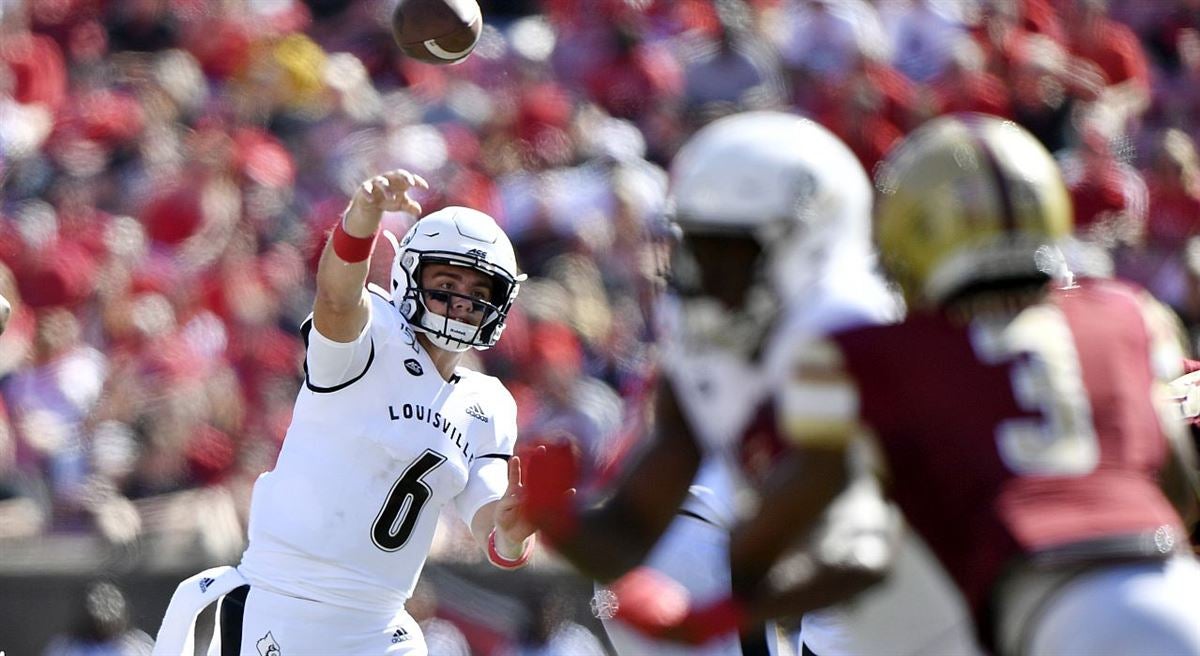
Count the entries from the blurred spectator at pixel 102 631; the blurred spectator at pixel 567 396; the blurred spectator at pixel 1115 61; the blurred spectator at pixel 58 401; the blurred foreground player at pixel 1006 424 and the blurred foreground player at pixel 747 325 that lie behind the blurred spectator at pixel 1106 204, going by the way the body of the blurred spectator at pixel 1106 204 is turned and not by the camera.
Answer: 1

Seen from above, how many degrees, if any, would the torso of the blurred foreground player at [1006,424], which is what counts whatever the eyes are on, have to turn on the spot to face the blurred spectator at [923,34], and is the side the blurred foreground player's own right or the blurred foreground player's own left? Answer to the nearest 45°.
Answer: approximately 45° to the blurred foreground player's own right

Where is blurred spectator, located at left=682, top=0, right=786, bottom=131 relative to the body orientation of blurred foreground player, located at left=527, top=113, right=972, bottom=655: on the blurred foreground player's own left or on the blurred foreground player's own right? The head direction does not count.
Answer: on the blurred foreground player's own right

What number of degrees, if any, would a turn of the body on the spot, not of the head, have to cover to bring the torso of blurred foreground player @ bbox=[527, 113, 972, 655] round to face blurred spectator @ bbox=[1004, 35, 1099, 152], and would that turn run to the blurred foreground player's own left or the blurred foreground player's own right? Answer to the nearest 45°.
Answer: approximately 135° to the blurred foreground player's own right

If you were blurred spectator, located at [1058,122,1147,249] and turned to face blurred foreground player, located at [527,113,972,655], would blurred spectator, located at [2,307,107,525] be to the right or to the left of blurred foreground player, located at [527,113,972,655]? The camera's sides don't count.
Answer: right

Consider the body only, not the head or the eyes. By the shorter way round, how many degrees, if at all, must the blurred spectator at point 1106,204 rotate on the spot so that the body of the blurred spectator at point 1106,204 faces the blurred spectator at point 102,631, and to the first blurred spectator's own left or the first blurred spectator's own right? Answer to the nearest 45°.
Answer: approximately 45° to the first blurred spectator's own right

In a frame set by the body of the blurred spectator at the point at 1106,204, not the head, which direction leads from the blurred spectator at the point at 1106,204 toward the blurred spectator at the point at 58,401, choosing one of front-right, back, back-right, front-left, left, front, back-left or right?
front-right

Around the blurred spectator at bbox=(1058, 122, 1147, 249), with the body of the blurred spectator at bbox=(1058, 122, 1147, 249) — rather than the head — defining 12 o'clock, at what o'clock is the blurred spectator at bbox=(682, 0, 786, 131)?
the blurred spectator at bbox=(682, 0, 786, 131) is roughly at 3 o'clock from the blurred spectator at bbox=(1058, 122, 1147, 249).

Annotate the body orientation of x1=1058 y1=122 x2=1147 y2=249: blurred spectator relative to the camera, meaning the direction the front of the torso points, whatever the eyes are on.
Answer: toward the camera

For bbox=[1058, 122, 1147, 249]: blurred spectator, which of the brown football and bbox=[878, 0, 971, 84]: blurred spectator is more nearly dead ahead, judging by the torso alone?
the brown football

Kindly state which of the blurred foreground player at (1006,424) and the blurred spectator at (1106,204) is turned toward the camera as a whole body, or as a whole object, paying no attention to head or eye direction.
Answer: the blurred spectator

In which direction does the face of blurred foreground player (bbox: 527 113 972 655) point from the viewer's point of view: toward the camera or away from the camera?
toward the camera

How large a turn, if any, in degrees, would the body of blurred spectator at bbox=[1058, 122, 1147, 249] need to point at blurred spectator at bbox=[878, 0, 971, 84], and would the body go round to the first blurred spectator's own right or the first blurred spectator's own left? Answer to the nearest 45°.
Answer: approximately 135° to the first blurred spectator's own right
